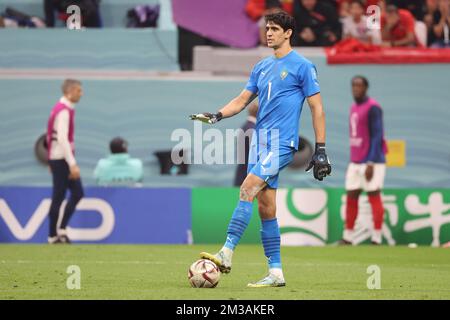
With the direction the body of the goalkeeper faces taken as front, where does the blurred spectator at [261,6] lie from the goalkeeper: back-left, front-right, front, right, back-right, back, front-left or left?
back-right

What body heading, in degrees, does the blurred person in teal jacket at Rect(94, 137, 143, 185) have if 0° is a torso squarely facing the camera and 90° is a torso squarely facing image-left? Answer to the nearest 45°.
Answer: approximately 180°

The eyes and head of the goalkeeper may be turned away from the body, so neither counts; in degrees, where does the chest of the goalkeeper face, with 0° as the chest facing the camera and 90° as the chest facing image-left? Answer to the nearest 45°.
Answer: approximately 45°

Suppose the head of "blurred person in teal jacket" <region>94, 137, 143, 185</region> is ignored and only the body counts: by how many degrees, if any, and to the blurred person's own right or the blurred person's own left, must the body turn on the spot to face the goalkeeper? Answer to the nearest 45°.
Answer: approximately 180°

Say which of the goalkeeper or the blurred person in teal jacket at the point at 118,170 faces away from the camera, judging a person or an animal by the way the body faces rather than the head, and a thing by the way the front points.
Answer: the blurred person in teal jacket

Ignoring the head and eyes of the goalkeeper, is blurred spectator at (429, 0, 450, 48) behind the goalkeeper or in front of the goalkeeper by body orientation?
behind

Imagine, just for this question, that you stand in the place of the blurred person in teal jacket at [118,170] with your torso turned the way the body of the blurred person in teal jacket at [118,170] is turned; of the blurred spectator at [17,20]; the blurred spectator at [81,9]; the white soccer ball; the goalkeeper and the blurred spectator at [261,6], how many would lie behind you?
2

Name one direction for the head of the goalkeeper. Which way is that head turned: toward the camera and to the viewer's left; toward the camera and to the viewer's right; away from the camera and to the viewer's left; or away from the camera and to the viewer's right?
toward the camera and to the viewer's left

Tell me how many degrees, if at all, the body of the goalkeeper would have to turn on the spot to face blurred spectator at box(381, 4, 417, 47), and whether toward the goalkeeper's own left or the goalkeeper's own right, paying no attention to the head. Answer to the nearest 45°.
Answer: approximately 135° to the goalkeeper's own right
